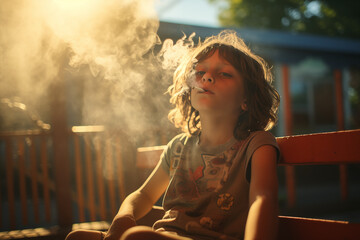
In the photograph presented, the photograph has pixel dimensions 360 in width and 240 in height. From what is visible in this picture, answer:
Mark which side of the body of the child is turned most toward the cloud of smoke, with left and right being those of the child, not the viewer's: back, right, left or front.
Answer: right
